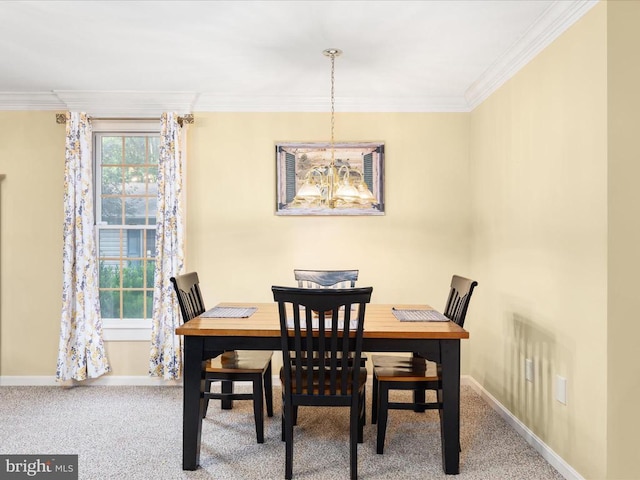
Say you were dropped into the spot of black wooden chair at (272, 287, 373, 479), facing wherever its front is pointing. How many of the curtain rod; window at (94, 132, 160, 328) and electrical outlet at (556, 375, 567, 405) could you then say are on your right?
1

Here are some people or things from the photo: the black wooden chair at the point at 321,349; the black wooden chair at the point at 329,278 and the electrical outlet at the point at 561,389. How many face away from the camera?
1

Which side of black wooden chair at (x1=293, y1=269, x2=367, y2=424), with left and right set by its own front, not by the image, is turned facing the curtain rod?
right

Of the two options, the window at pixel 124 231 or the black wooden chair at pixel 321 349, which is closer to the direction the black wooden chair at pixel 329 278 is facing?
the black wooden chair

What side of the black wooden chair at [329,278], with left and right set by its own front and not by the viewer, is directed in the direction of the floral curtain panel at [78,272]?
right

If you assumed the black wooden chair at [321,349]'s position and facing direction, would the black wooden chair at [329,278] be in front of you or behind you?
in front

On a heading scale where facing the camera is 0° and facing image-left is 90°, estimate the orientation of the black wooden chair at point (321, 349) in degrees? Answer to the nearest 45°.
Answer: approximately 180°

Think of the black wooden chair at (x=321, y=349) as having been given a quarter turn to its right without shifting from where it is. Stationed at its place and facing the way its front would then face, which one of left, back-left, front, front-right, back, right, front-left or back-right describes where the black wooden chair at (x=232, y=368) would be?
back-left

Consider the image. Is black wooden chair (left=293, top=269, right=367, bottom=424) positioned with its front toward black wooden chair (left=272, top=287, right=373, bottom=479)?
yes

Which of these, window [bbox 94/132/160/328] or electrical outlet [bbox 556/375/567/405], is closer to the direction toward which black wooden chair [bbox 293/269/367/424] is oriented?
the electrical outlet

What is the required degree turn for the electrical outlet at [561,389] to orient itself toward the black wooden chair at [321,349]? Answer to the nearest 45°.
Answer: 0° — it already faces it

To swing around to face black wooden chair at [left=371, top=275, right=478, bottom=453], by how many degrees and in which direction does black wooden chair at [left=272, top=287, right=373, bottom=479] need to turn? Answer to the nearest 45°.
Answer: approximately 45° to its right

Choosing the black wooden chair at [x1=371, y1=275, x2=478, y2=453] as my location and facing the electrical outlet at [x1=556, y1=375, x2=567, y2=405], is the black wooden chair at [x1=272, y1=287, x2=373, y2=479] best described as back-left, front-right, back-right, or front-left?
back-right

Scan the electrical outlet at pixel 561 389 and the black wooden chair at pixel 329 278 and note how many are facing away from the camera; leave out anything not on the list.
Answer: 0

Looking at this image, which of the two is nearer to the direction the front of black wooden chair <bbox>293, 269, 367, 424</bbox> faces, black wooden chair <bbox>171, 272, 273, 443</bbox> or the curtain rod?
the black wooden chair

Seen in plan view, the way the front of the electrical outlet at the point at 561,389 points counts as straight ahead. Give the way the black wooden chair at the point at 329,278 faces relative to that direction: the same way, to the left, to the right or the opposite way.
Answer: to the left

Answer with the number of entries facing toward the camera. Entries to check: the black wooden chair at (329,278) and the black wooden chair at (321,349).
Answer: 1

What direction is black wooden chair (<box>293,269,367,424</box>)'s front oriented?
toward the camera
